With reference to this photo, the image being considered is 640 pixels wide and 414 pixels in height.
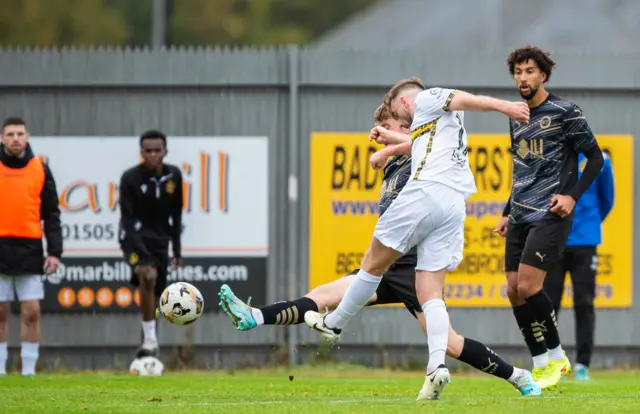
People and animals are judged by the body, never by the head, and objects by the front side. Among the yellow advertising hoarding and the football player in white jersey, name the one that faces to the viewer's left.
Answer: the football player in white jersey

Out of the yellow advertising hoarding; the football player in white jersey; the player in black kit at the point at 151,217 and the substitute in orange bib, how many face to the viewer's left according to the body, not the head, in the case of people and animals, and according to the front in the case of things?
1

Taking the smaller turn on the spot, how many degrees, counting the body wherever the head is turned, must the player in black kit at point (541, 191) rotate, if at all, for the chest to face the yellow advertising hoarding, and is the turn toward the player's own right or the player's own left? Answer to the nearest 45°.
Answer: approximately 135° to the player's own right

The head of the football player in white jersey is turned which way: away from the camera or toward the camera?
away from the camera

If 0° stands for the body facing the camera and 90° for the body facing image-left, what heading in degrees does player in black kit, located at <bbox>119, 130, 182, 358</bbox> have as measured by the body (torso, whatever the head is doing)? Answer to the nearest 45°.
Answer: approximately 0°
